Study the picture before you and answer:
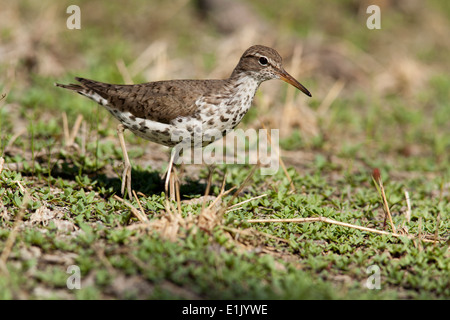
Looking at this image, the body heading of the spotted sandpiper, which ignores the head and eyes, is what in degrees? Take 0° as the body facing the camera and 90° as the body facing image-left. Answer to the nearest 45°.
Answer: approximately 270°
